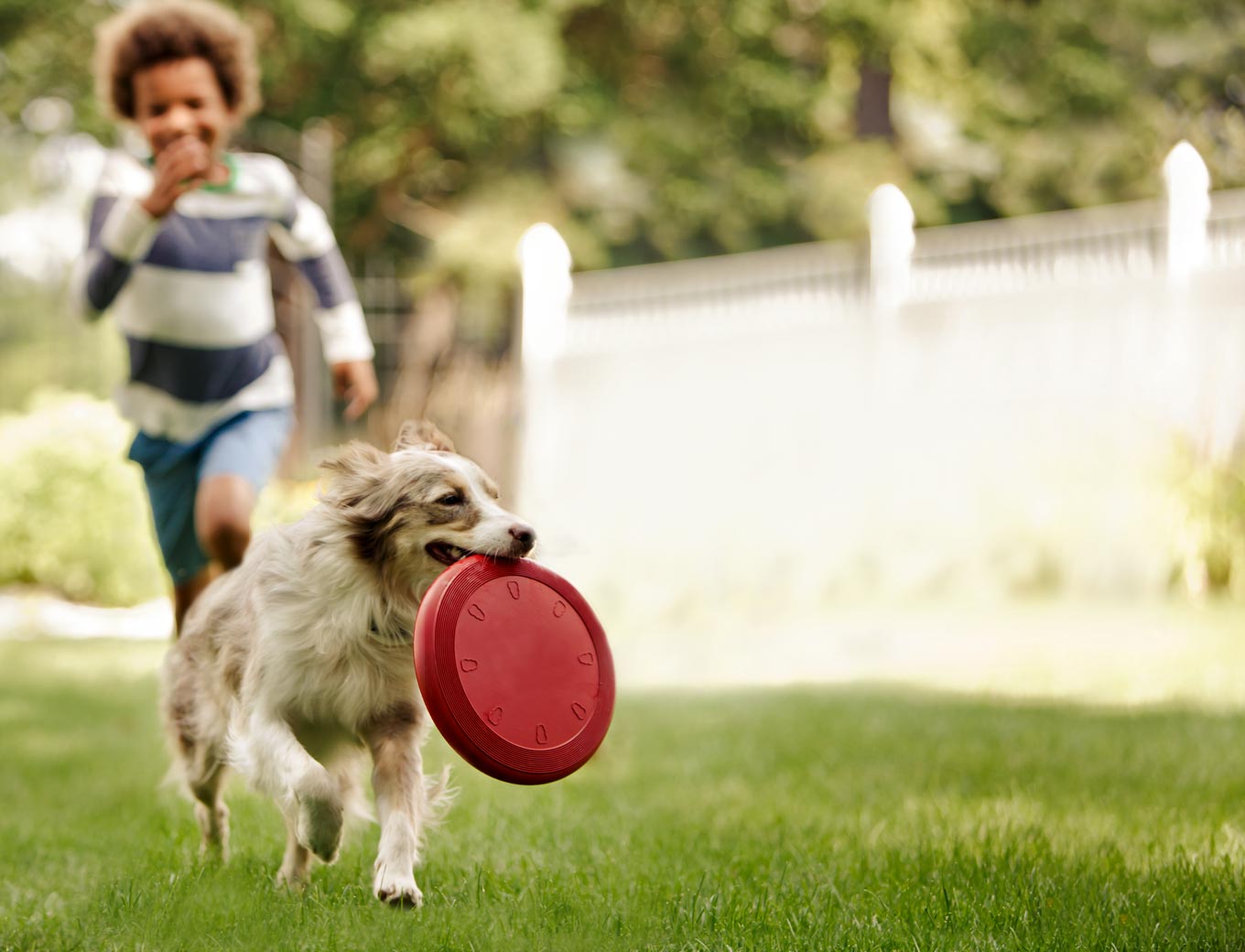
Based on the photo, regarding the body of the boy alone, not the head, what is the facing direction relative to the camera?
toward the camera

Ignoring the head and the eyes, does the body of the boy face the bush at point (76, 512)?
no

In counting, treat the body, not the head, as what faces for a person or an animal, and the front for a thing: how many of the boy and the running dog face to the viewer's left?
0

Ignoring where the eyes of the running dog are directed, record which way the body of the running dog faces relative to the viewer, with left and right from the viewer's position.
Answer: facing the viewer and to the right of the viewer

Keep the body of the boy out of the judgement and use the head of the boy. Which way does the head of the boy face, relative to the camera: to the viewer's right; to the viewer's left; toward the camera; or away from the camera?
toward the camera

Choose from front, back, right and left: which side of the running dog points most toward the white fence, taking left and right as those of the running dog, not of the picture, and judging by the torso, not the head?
left

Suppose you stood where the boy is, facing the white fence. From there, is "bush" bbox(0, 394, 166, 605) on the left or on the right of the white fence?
left

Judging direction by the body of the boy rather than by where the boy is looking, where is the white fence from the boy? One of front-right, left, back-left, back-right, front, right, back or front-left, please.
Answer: back-left

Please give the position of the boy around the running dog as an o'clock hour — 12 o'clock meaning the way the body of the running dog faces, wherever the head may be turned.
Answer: The boy is roughly at 7 o'clock from the running dog.
